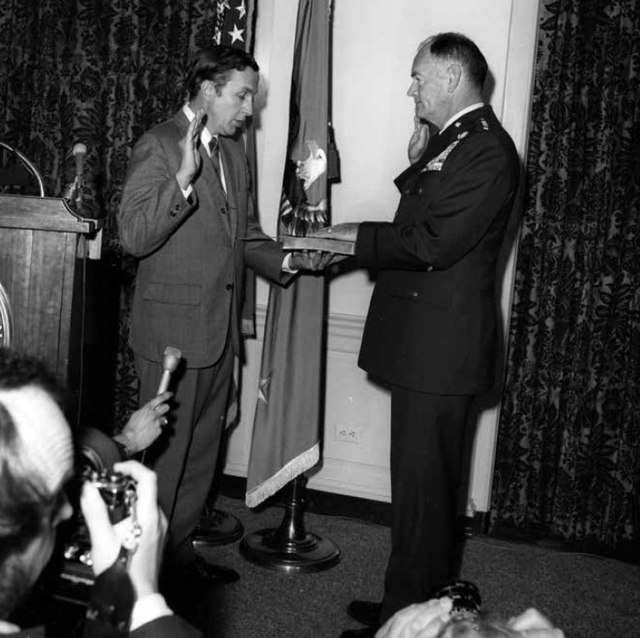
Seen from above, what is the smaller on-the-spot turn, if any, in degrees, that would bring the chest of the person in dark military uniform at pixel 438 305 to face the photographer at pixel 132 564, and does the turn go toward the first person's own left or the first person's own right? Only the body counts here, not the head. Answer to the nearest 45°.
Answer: approximately 90° to the first person's own left

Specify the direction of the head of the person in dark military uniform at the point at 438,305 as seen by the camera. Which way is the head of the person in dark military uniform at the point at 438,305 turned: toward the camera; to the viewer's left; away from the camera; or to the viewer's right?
to the viewer's left

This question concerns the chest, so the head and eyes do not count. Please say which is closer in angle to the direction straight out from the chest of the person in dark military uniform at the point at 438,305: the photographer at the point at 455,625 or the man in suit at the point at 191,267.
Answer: the man in suit

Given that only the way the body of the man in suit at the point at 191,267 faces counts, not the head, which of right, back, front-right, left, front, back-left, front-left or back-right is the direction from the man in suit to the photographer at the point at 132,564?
front-right

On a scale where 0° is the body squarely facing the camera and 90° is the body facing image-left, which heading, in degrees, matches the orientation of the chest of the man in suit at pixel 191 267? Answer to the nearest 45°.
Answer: approximately 315°

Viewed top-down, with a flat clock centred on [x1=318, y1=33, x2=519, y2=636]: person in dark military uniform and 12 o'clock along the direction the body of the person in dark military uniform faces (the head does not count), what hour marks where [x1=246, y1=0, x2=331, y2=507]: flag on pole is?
The flag on pole is roughly at 2 o'clock from the person in dark military uniform.

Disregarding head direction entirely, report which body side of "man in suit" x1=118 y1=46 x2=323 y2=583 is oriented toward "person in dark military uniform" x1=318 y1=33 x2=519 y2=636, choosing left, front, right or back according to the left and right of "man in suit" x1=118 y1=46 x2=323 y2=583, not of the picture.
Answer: front

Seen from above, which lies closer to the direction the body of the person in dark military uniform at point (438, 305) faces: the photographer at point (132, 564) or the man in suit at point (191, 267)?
the man in suit

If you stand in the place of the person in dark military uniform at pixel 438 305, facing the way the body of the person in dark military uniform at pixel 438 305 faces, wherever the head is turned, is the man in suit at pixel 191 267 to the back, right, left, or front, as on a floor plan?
front

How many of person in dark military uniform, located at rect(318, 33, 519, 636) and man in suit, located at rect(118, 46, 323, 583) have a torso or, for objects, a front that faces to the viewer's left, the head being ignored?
1

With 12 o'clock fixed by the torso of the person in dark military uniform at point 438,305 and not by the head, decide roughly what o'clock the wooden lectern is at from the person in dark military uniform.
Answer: The wooden lectern is roughly at 12 o'clock from the person in dark military uniform.

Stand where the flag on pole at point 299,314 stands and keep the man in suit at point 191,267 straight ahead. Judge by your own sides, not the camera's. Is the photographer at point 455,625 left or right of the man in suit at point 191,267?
left

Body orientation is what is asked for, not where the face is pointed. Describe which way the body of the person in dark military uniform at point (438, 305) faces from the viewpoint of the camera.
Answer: to the viewer's left
